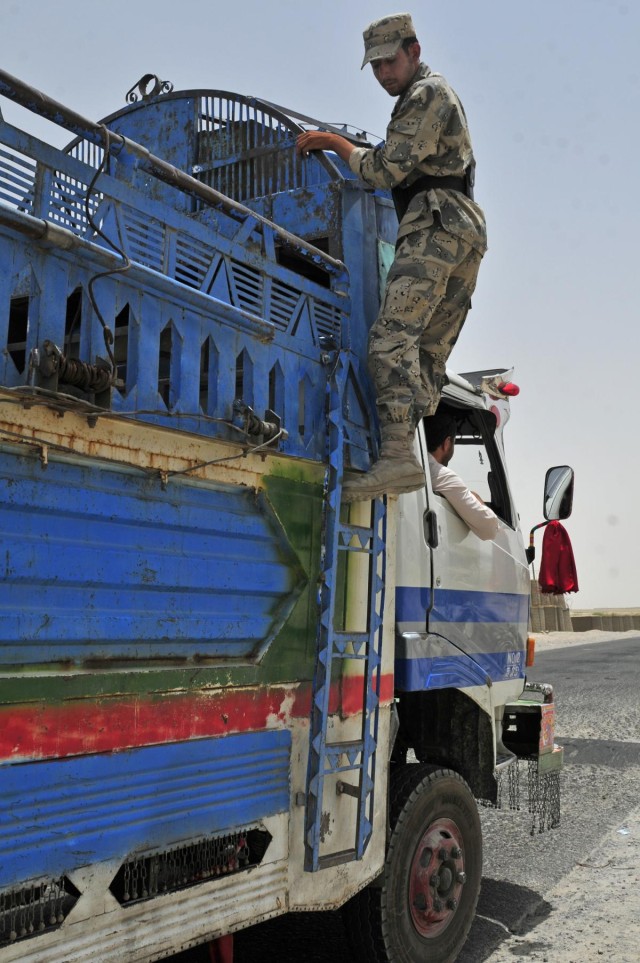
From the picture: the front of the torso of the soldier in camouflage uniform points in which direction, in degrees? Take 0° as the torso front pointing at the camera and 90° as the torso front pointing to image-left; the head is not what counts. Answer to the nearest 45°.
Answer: approximately 90°

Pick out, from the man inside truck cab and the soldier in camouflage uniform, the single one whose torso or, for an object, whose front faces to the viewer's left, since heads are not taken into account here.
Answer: the soldier in camouflage uniform

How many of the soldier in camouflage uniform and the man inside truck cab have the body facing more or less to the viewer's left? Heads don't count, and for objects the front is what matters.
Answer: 1
